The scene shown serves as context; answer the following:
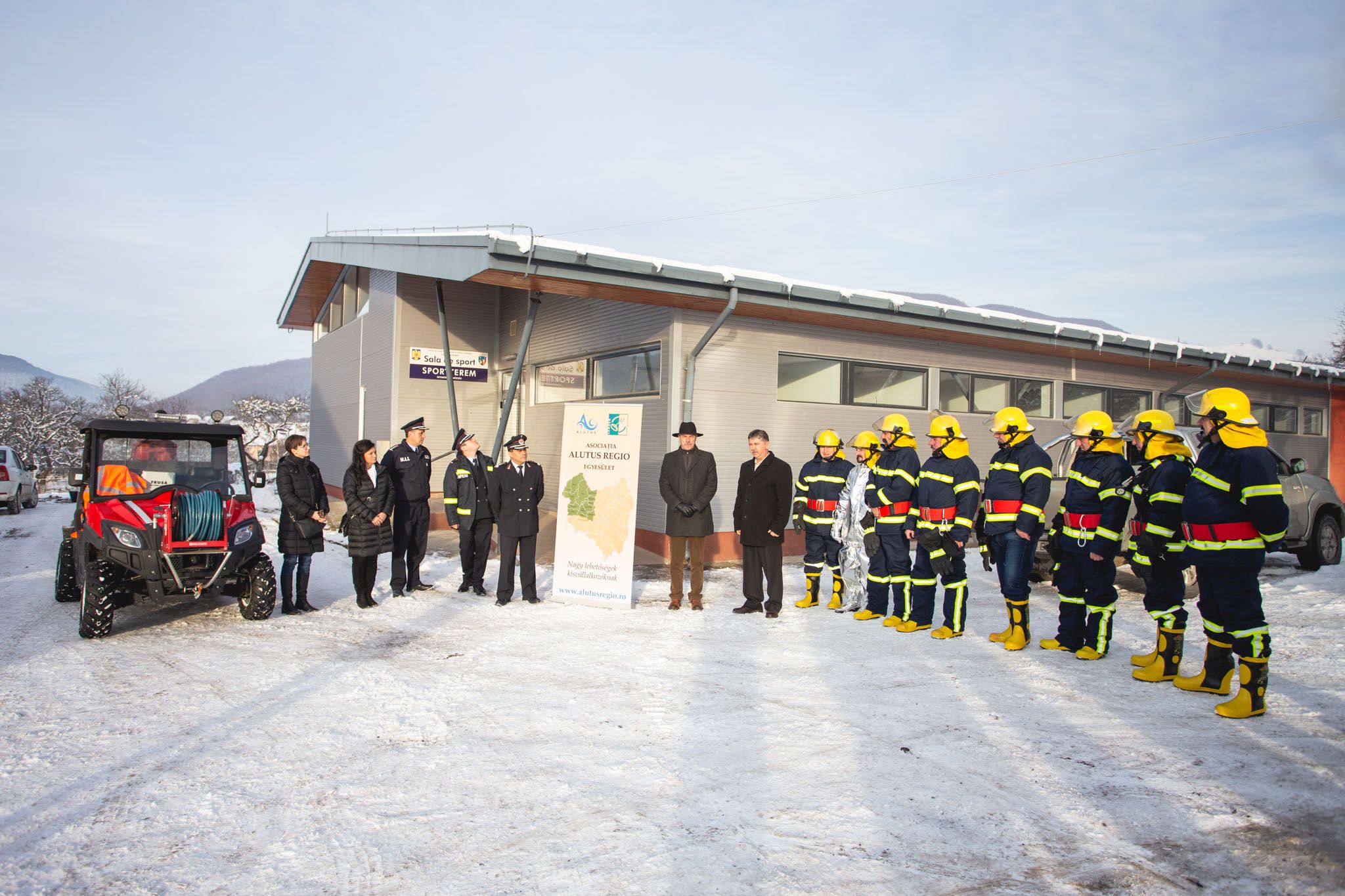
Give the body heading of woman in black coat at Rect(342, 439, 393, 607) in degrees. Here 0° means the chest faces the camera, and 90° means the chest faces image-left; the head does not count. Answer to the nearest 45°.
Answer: approximately 315°

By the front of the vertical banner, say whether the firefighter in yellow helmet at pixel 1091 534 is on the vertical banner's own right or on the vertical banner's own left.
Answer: on the vertical banner's own left

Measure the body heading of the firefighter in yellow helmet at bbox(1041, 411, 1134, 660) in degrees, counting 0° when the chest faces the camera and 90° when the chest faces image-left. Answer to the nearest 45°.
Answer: approximately 45°

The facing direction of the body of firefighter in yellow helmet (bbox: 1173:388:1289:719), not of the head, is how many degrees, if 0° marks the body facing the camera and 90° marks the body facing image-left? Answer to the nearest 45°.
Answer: approximately 90°

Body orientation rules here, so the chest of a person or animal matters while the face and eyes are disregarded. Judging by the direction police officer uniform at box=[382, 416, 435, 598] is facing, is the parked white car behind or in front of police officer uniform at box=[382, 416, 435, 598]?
behind

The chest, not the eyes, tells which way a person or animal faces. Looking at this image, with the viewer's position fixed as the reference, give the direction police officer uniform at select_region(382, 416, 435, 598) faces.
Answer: facing the viewer and to the right of the viewer

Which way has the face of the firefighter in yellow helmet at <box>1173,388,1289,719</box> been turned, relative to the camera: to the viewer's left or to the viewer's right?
to the viewer's left

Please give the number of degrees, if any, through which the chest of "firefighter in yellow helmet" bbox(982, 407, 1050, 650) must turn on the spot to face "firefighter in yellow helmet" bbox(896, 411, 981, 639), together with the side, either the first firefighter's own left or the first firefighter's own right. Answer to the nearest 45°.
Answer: approximately 90° to the first firefighter's own right

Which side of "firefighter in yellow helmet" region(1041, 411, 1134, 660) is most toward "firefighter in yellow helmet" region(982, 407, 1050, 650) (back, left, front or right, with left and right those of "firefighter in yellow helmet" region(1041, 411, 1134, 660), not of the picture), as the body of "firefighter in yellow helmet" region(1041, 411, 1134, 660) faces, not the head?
right

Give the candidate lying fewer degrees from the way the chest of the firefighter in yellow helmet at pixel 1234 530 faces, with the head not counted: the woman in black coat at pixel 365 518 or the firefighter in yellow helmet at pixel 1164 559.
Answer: the woman in black coat

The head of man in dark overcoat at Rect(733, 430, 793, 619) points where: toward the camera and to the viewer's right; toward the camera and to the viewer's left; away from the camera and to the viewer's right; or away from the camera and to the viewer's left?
toward the camera and to the viewer's left

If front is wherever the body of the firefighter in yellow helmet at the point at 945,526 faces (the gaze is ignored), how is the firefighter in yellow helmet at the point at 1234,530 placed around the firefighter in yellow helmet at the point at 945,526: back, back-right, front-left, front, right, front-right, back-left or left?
left

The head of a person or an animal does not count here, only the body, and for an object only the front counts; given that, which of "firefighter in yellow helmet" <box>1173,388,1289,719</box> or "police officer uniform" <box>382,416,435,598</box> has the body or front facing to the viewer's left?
the firefighter in yellow helmet

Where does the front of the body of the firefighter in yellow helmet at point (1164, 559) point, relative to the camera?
to the viewer's left

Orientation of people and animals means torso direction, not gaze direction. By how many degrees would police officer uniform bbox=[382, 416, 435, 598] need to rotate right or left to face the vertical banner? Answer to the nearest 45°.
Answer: approximately 45° to its left

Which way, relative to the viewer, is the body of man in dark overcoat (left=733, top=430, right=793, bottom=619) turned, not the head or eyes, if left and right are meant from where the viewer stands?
facing the viewer and to the left of the viewer

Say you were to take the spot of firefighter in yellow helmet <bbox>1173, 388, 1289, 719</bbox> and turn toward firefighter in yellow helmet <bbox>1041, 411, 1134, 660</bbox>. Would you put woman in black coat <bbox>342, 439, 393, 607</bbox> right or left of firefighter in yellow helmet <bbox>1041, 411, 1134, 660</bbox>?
left

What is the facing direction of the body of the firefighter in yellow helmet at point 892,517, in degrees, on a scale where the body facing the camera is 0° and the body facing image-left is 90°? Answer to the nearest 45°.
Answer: approximately 45°
